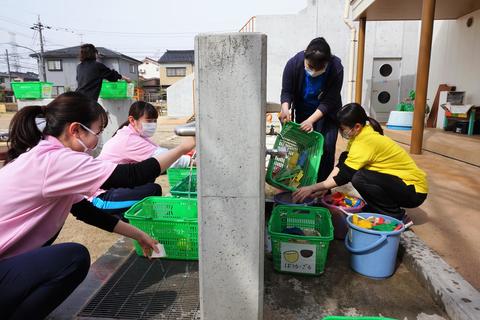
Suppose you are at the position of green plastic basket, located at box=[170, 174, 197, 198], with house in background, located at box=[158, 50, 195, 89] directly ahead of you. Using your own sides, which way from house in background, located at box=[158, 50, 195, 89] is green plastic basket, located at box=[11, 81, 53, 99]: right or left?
left

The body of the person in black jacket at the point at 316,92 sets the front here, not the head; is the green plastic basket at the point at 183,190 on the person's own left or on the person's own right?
on the person's own right

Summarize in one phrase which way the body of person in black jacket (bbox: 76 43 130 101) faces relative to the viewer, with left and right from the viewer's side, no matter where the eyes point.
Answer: facing away from the viewer and to the right of the viewer

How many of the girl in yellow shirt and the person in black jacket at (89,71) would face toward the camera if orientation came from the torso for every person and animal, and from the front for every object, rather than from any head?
0

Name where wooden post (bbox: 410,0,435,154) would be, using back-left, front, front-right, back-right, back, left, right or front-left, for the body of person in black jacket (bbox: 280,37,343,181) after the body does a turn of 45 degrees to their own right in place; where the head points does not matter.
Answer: back

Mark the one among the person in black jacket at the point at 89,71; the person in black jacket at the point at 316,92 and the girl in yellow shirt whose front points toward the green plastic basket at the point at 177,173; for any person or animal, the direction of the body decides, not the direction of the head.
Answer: the girl in yellow shirt

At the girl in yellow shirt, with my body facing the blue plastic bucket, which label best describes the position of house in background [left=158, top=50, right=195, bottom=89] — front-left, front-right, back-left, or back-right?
back-right

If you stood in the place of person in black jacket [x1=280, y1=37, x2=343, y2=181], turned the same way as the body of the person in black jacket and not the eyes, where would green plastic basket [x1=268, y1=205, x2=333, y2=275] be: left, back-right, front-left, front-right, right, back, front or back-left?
front

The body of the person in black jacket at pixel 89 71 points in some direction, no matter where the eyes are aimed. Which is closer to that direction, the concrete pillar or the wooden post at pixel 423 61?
the wooden post

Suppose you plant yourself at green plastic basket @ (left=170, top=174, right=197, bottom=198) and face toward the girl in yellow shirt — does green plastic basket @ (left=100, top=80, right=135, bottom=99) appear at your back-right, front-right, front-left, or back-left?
back-left

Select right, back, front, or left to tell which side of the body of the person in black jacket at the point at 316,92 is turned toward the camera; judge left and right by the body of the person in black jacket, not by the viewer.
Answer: front

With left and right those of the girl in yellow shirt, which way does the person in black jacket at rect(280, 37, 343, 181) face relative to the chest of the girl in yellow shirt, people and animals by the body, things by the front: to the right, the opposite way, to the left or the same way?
to the left

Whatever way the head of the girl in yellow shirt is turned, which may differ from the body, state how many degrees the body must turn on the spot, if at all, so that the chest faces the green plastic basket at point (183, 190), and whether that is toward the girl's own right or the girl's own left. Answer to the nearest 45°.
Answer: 0° — they already face it

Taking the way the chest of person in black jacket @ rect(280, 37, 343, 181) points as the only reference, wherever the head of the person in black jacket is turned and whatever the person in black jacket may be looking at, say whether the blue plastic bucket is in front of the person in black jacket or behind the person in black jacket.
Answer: in front

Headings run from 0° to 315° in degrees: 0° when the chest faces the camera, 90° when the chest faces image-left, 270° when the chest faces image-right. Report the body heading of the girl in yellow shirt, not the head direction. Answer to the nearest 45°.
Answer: approximately 90°

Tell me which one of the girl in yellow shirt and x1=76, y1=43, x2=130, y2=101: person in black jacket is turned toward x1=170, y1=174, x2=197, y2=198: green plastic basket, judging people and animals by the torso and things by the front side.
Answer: the girl in yellow shirt

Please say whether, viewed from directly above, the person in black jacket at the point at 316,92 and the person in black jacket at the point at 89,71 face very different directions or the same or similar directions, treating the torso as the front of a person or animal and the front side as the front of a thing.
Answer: very different directions
